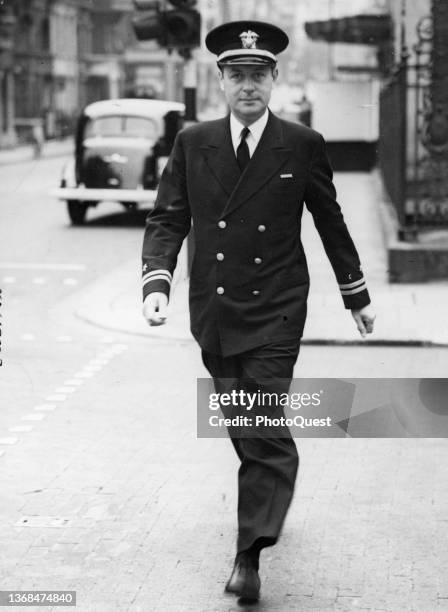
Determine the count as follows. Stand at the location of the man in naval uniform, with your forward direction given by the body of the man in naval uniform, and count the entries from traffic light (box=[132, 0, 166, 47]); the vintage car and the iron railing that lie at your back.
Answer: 3

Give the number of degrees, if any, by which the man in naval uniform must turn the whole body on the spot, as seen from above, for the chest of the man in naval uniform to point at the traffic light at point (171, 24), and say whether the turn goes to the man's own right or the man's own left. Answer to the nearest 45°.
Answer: approximately 180°

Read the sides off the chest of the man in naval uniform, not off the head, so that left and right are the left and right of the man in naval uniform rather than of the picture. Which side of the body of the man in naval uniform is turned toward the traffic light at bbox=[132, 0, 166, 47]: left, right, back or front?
back

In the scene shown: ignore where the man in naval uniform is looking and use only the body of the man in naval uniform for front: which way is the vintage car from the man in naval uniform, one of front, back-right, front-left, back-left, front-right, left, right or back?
back

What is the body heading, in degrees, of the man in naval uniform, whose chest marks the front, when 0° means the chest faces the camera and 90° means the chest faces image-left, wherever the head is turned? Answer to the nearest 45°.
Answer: approximately 0°

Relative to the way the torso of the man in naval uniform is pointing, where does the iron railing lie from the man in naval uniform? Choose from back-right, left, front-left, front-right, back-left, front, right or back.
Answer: back
